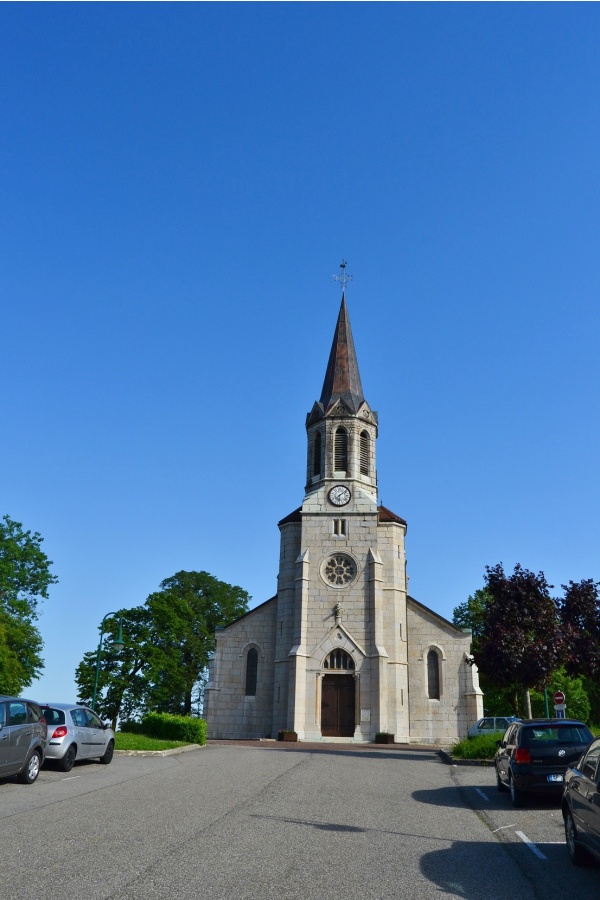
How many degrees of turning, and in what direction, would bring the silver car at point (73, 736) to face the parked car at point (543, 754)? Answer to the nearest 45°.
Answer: approximately 90° to its right

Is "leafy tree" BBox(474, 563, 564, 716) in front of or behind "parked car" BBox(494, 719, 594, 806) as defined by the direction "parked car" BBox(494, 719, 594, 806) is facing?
in front

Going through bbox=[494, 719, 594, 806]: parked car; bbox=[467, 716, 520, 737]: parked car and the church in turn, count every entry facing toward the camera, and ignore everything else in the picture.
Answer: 1

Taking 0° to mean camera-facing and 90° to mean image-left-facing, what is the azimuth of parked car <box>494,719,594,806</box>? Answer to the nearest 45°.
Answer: approximately 135°

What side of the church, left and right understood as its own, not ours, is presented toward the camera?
front

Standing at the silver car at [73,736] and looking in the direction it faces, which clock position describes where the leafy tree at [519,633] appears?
The leafy tree is roughly at 1 o'clock from the silver car.

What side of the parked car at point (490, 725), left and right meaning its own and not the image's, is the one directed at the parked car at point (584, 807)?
left

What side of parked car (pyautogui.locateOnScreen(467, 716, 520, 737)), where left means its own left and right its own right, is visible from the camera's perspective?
left

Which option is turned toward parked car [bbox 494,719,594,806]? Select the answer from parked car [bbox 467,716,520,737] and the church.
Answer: the church

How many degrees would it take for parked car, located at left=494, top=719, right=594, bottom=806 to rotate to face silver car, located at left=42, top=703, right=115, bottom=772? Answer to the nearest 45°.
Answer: approximately 45° to its left

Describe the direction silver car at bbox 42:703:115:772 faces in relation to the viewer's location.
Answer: facing away from the viewer and to the right of the viewer

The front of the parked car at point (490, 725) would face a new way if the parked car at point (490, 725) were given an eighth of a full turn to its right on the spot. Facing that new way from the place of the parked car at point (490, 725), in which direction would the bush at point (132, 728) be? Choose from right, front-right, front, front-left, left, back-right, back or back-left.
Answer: front-left

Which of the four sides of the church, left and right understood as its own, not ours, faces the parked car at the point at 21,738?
front

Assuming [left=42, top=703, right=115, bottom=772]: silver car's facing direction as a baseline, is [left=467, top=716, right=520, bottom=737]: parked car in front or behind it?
in front
